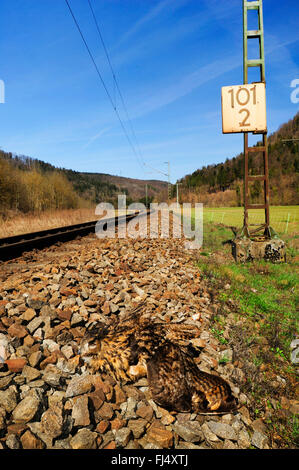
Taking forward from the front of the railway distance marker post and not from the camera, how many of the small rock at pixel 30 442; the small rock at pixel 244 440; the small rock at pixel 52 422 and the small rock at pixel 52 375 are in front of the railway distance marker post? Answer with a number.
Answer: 4

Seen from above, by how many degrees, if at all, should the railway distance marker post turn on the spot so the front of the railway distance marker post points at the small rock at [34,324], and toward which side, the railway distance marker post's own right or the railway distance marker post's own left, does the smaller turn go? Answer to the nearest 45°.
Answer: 0° — it already faces it

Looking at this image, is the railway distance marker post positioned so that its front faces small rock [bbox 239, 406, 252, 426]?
yes

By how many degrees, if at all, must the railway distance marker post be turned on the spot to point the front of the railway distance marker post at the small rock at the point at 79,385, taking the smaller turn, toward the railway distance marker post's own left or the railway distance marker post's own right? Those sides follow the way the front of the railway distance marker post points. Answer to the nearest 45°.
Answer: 0° — it already faces it

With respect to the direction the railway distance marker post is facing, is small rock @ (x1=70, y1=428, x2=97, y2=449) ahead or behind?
ahead

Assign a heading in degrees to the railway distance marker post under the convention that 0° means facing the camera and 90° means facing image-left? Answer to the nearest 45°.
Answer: approximately 0°

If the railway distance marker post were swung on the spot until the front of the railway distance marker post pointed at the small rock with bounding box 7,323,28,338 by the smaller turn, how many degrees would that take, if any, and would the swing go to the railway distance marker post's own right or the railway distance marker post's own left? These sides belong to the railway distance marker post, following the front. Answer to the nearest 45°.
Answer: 0° — it already faces it

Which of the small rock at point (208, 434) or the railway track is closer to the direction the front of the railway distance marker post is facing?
the small rock

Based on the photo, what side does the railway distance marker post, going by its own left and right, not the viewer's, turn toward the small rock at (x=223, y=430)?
front

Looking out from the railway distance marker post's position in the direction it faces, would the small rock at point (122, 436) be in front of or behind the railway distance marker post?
in front

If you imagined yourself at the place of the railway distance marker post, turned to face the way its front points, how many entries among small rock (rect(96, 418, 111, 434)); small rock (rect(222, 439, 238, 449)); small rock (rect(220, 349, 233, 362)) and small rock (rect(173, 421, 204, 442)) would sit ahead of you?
4

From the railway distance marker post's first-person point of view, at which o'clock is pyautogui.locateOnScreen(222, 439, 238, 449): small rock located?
The small rock is roughly at 12 o'clock from the railway distance marker post.

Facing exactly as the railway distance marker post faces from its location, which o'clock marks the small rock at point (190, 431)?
The small rock is roughly at 12 o'clock from the railway distance marker post.

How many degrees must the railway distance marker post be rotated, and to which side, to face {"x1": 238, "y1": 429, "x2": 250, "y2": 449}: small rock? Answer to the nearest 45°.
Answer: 0° — it already faces it

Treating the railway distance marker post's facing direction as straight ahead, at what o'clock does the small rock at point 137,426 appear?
The small rock is roughly at 12 o'clock from the railway distance marker post.

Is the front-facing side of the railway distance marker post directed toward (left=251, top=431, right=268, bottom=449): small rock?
yes
